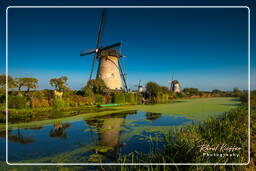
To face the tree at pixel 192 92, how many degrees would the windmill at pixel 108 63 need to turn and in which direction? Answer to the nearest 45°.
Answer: approximately 180°

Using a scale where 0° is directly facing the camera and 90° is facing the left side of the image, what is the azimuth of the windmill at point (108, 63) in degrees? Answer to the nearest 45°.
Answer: approximately 45°

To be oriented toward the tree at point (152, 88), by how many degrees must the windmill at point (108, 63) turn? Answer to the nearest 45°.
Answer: approximately 180°

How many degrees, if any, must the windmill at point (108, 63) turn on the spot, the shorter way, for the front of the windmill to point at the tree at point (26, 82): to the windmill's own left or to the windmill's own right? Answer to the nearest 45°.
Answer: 0° — it already faces it
